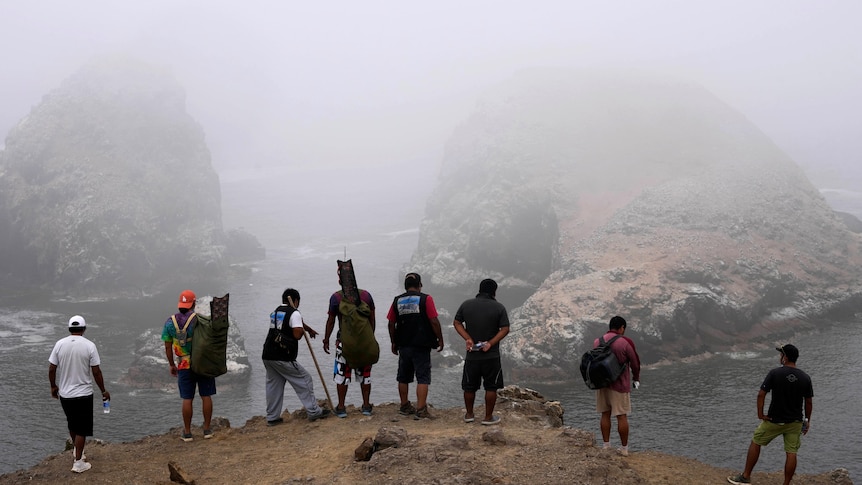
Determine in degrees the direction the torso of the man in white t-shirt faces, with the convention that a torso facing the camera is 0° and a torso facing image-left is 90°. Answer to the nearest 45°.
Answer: approximately 180°

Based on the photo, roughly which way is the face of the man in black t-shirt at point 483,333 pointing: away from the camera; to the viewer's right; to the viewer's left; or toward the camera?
away from the camera

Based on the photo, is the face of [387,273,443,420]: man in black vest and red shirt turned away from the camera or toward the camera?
away from the camera

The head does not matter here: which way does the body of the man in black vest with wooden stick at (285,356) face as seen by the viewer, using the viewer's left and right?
facing away from the viewer and to the right of the viewer

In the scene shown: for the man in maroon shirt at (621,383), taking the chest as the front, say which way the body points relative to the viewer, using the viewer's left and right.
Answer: facing away from the viewer and to the right of the viewer

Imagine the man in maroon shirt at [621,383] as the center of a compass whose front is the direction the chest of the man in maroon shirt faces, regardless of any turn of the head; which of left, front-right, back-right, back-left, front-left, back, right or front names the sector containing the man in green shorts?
front-right

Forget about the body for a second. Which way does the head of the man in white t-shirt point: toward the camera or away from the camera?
away from the camera

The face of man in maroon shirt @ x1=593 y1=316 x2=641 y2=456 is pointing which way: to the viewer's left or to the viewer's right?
to the viewer's right

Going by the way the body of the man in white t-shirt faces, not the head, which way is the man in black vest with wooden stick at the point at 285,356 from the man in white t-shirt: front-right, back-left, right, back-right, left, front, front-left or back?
right

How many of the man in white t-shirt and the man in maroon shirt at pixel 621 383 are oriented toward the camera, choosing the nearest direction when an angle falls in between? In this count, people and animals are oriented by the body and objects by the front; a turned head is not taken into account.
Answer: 0
